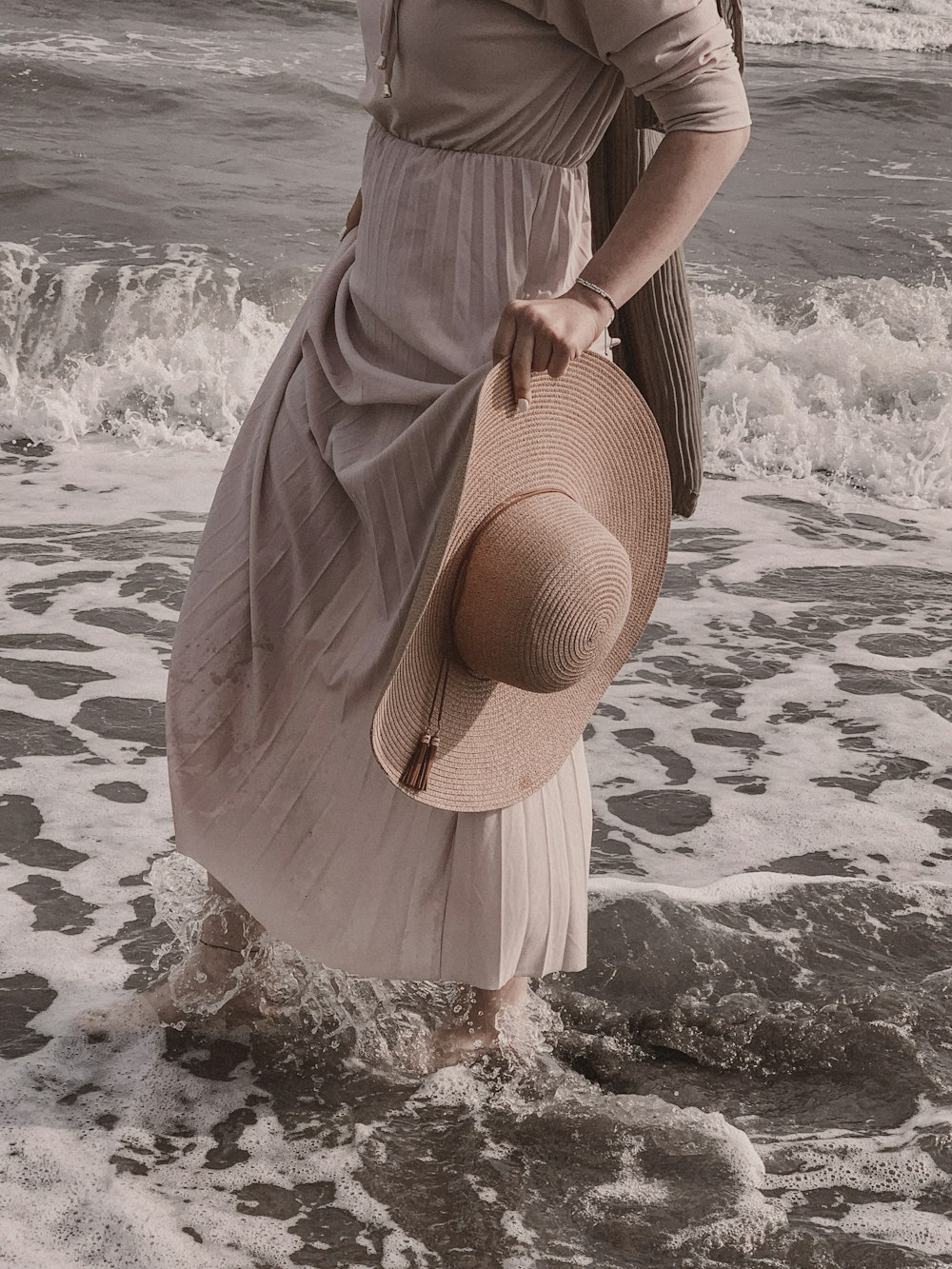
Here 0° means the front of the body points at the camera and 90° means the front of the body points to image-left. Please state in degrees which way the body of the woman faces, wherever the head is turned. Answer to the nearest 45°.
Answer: approximately 45°
